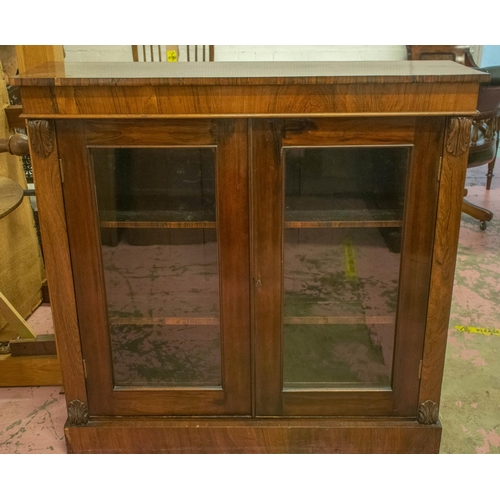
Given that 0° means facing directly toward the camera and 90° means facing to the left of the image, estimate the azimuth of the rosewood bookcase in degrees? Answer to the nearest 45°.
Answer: approximately 0°

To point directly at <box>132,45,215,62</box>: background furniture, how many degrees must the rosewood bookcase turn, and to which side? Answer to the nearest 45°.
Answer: approximately 180°

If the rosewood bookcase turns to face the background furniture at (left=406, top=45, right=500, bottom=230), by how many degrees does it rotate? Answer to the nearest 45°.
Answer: approximately 135° to its left
